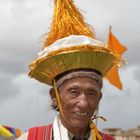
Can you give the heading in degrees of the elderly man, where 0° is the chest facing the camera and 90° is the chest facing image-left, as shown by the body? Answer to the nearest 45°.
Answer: approximately 315°
